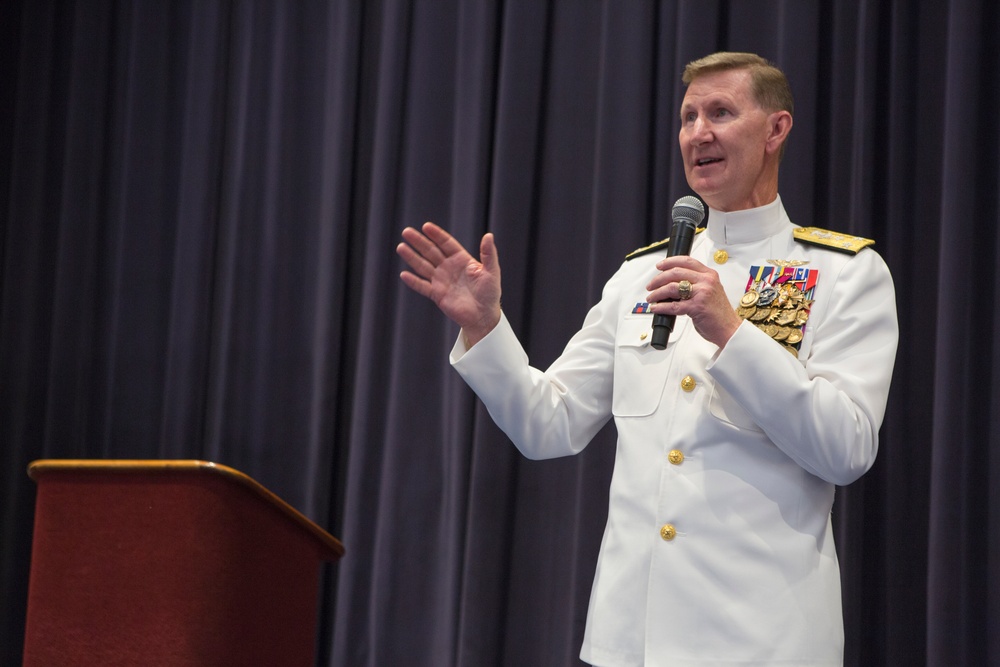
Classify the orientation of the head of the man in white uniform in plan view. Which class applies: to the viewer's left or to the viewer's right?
to the viewer's left

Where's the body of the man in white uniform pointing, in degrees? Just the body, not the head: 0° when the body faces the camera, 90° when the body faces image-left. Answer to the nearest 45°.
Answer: approximately 45°

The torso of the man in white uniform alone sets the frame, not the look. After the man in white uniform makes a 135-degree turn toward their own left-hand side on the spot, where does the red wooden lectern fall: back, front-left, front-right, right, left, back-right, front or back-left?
back
